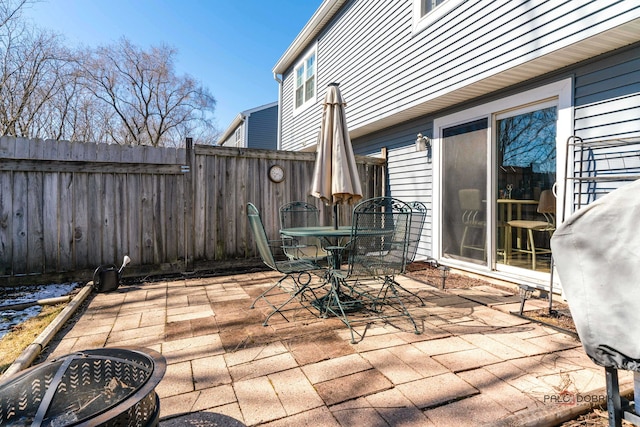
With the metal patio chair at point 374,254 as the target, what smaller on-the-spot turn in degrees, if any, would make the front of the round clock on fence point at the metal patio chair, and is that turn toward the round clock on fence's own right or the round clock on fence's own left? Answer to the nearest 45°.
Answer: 0° — it already faces it

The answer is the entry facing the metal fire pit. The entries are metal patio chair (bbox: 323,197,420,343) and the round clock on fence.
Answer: the round clock on fence

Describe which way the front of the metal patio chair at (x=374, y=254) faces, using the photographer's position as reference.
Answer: facing away from the viewer and to the left of the viewer

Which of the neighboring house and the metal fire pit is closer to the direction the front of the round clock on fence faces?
the metal fire pit

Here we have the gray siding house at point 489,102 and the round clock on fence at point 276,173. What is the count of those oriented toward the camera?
1

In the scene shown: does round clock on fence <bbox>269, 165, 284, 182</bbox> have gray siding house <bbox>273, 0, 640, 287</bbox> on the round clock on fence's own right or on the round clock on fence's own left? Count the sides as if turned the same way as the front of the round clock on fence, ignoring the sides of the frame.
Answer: on the round clock on fence's own left

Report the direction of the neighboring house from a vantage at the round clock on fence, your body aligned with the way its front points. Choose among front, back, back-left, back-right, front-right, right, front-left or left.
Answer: back
